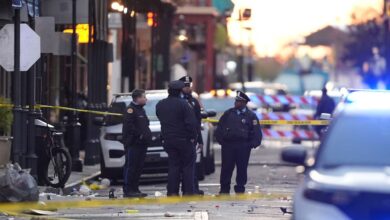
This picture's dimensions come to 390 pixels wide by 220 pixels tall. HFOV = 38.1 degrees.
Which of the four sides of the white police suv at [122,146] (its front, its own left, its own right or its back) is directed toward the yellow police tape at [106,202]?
front

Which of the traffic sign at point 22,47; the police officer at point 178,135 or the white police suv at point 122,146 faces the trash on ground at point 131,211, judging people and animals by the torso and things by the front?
the white police suv

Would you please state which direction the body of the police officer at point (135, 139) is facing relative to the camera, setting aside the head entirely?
to the viewer's right

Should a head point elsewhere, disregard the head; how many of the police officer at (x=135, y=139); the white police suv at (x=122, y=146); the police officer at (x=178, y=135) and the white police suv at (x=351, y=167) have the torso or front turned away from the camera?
1

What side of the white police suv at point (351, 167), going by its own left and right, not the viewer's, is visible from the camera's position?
front

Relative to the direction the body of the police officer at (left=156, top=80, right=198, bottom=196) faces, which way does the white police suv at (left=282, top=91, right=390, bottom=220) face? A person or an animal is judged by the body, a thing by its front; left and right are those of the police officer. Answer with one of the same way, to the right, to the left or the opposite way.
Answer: the opposite way

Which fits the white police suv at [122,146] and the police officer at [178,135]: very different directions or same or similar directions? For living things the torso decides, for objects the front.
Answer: very different directions

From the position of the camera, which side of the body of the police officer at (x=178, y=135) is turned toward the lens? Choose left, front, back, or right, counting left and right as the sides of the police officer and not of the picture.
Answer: back
